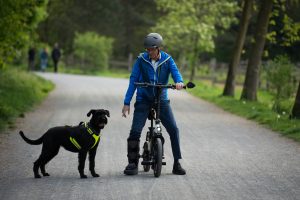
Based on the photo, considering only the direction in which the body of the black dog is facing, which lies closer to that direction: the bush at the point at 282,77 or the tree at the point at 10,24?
the bush

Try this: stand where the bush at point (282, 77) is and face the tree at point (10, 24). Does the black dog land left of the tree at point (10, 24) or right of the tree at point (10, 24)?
left

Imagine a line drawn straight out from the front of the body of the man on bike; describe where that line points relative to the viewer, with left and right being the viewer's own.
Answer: facing the viewer

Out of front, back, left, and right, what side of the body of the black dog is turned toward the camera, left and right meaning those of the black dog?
right

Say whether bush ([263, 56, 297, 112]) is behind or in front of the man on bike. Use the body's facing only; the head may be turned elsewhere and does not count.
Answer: behind

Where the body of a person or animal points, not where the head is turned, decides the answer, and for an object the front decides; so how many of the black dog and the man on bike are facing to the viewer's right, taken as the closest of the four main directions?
1

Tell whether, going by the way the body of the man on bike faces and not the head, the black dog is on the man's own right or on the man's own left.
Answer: on the man's own right

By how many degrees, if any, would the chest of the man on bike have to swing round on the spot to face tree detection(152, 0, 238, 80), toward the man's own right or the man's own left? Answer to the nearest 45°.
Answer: approximately 180°

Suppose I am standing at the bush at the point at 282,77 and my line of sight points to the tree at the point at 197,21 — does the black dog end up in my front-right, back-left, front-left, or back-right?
back-left

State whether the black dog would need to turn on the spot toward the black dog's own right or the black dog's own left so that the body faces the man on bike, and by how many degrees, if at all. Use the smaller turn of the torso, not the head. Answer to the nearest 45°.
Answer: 0° — it already faces them
